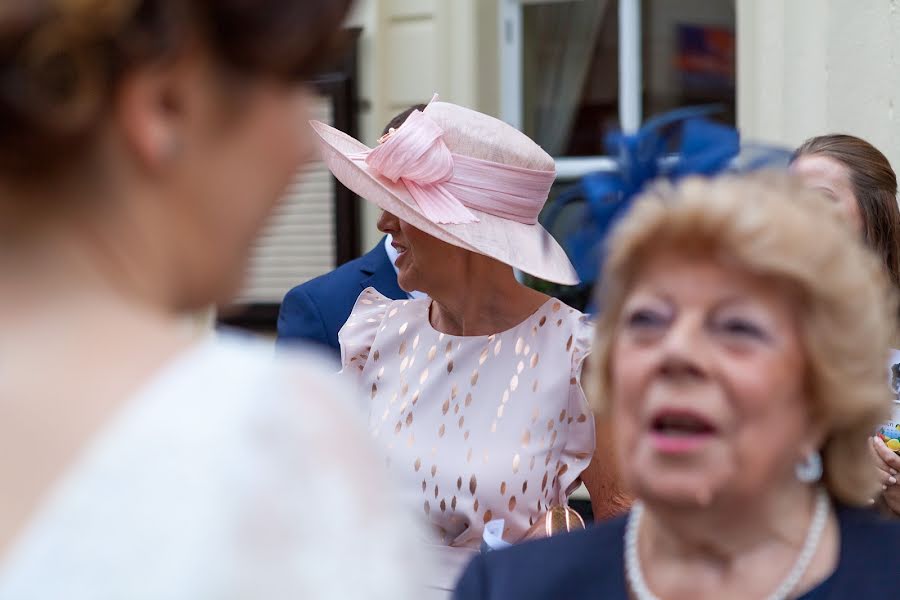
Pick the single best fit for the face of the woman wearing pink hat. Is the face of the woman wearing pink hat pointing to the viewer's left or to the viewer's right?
to the viewer's left

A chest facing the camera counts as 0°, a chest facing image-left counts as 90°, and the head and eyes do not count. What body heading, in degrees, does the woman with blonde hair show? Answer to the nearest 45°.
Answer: approximately 45°

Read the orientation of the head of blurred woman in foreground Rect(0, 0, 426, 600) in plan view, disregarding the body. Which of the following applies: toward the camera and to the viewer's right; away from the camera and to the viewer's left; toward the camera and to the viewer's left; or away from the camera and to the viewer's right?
away from the camera and to the viewer's right

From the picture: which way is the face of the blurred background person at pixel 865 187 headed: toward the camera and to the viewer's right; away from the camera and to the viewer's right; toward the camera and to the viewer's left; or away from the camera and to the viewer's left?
toward the camera and to the viewer's left

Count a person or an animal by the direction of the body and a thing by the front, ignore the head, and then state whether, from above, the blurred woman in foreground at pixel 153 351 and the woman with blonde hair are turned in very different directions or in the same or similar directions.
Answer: very different directions

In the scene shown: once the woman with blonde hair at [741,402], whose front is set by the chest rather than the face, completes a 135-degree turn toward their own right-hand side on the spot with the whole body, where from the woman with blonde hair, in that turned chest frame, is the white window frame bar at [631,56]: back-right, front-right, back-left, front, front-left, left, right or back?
front
